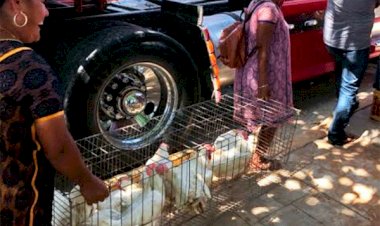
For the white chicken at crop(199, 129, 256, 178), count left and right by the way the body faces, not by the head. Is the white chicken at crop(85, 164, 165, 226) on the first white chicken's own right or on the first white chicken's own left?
on the first white chicken's own left

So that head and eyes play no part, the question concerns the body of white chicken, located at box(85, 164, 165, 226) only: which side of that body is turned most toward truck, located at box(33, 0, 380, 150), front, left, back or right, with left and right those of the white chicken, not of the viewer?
left

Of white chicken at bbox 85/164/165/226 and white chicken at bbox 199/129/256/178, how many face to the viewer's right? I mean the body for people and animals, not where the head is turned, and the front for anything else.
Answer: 1

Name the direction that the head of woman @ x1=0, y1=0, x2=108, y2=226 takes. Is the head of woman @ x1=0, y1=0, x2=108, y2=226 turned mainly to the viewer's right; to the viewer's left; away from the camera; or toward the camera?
to the viewer's right

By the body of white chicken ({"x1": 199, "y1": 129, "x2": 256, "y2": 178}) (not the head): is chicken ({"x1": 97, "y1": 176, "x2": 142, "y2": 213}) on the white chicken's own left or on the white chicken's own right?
on the white chicken's own left

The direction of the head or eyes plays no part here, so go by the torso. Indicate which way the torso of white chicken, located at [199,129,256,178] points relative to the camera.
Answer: to the viewer's left

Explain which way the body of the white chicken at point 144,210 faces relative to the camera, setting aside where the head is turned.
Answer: to the viewer's right
